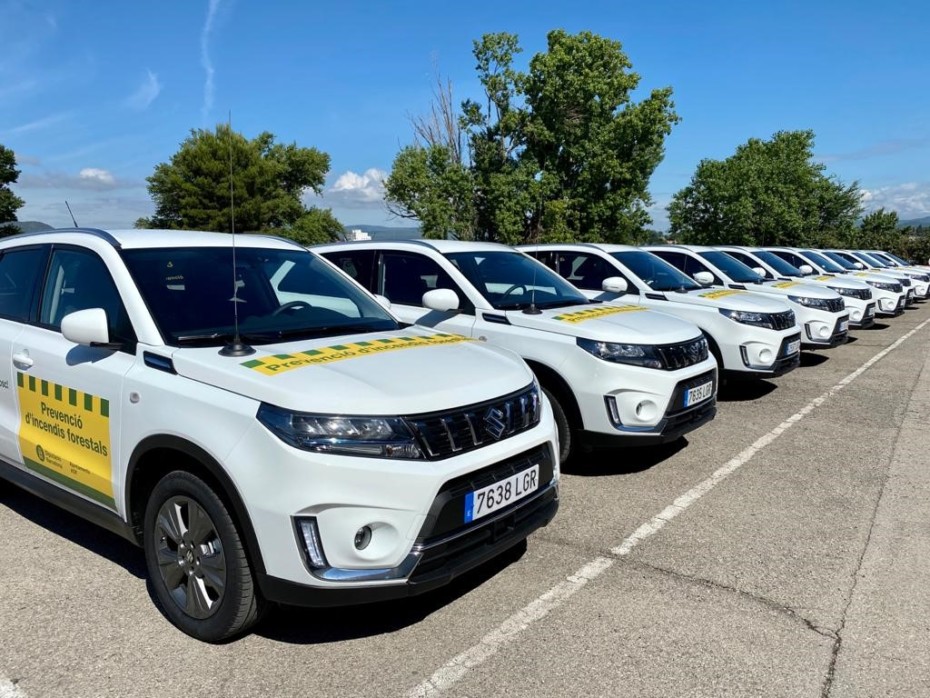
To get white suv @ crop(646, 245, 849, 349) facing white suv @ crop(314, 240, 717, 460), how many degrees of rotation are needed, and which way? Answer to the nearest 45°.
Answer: approximately 45° to its right

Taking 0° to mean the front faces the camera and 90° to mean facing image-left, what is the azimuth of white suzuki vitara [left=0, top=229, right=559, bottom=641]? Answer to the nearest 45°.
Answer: approximately 315°

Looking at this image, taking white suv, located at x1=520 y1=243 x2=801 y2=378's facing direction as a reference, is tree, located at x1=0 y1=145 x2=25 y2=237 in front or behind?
behind

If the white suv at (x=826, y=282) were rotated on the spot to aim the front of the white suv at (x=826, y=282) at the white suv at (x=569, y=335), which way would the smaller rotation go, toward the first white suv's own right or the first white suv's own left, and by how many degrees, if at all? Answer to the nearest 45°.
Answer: approximately 45° to the first white suv's own right

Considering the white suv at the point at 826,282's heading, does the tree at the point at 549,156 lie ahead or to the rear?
to the rear

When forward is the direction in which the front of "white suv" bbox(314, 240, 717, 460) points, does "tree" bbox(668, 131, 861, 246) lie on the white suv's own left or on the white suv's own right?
on the white suv's own left

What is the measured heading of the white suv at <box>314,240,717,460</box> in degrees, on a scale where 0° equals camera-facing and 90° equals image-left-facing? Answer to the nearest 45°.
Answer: approximately 315°
